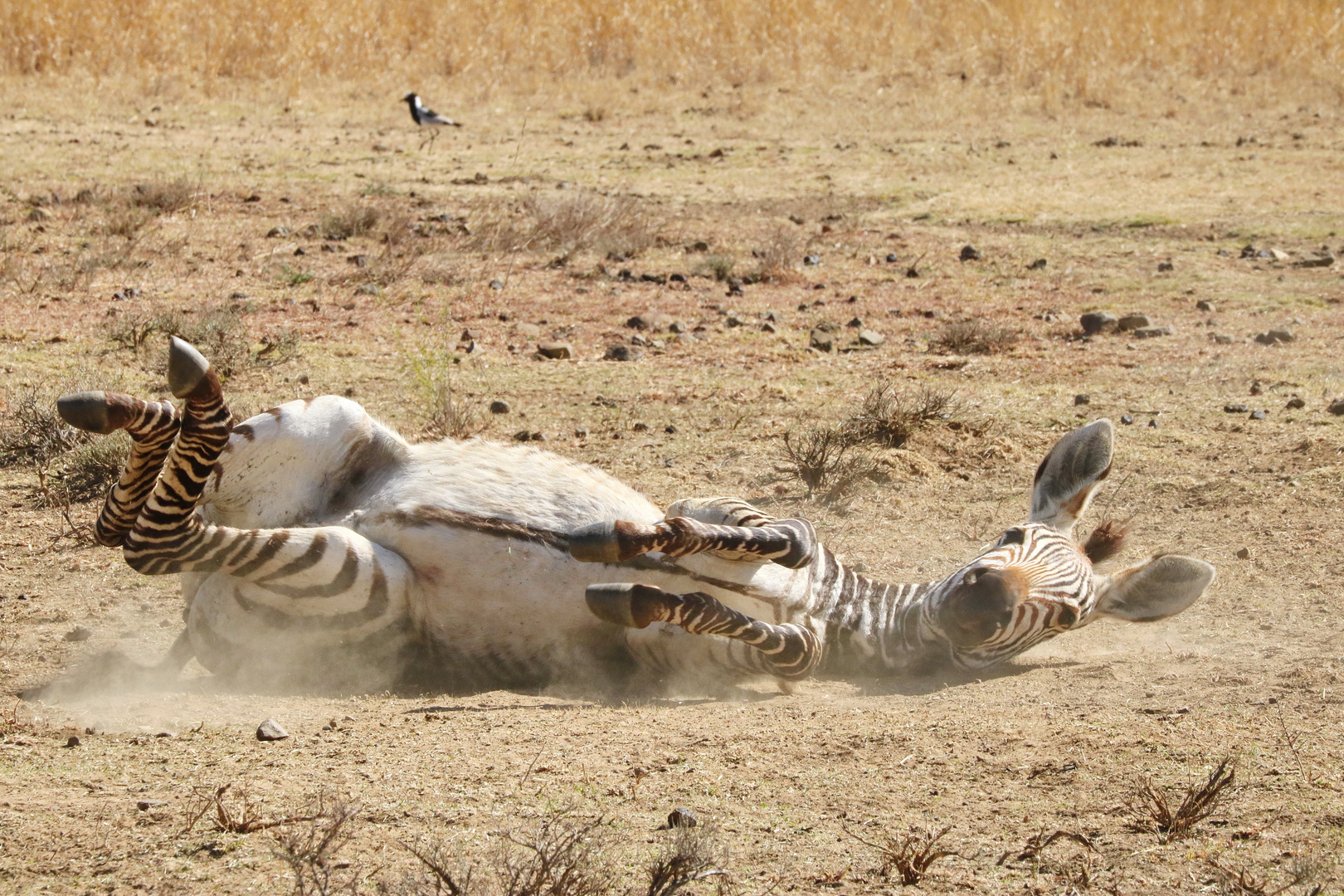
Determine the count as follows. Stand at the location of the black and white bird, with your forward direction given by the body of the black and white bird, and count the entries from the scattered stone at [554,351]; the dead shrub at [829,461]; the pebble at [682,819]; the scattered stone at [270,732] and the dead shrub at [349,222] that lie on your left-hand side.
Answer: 5

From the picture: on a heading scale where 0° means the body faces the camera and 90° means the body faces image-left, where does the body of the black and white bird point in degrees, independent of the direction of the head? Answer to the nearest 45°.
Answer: approximately 90°

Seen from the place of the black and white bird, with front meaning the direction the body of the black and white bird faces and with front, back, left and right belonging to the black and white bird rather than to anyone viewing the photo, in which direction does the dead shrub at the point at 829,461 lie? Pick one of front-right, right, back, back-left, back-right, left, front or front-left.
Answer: left

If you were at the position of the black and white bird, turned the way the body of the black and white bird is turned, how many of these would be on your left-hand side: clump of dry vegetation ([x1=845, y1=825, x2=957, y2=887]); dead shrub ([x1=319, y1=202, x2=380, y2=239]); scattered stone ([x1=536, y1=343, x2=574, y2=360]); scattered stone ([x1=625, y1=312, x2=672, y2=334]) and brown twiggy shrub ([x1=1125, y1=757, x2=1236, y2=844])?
5

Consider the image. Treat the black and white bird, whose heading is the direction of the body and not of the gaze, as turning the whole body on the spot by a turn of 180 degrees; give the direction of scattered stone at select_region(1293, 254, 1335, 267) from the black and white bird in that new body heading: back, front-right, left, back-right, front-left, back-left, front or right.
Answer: front-right

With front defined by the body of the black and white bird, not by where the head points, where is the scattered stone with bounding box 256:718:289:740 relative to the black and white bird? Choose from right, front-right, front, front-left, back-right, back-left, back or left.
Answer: left

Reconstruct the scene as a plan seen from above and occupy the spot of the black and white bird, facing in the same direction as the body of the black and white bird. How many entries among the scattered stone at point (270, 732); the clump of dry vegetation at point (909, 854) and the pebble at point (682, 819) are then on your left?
3

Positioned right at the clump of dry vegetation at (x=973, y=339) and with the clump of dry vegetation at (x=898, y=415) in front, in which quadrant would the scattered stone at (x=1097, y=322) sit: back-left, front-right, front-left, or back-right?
back-left

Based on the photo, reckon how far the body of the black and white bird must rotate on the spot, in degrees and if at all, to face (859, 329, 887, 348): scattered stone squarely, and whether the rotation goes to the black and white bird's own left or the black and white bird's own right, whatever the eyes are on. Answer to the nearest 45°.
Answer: approximately 90° to the black and white bird's own left

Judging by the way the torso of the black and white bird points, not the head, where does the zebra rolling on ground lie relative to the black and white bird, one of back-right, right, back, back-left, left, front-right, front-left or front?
left

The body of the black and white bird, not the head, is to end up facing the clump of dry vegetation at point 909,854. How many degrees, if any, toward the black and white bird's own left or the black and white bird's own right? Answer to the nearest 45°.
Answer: approximately 90° to the black and white bird's own left

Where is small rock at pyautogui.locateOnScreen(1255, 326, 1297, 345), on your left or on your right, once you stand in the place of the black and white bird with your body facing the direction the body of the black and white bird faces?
on your left

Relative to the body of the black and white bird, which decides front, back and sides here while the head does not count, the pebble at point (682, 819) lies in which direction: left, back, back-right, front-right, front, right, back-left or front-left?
left

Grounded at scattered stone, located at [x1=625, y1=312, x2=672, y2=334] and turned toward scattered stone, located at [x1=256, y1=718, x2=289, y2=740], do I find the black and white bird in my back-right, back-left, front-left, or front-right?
back-right

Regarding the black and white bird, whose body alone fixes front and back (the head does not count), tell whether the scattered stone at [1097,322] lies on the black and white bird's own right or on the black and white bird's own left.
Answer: on the black and white bird's own left
